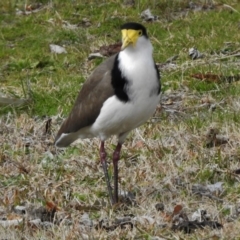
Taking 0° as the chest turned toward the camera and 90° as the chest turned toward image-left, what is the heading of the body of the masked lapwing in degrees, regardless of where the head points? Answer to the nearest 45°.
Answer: approximately 315°

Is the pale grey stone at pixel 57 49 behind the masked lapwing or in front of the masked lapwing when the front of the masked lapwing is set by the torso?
behind

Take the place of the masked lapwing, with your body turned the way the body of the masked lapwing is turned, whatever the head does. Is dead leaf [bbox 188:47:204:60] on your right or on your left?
on your left

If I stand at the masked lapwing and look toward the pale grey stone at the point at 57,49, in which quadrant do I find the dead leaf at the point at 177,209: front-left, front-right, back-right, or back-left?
back-right
